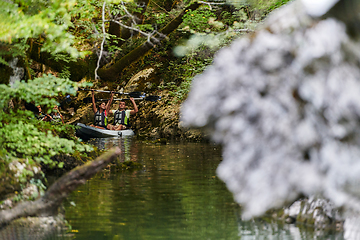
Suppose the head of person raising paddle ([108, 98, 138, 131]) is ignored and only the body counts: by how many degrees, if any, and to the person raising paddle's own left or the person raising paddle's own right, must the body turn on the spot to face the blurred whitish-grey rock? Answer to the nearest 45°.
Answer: approximately 45° to the person raising paddle's own left

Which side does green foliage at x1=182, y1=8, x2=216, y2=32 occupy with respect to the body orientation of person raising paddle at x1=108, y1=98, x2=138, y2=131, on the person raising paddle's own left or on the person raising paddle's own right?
on the person raising paddle's own left

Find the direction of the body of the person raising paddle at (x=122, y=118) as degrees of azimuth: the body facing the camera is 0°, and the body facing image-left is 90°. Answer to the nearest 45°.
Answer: approximately 45°

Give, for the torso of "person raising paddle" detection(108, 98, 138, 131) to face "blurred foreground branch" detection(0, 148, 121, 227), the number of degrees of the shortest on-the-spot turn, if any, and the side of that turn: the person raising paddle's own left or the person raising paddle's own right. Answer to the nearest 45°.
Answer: approximately 45° to the person raising paddle's own left

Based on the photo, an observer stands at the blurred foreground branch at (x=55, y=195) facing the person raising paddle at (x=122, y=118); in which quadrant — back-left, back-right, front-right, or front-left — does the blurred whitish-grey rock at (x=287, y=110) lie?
back-right
